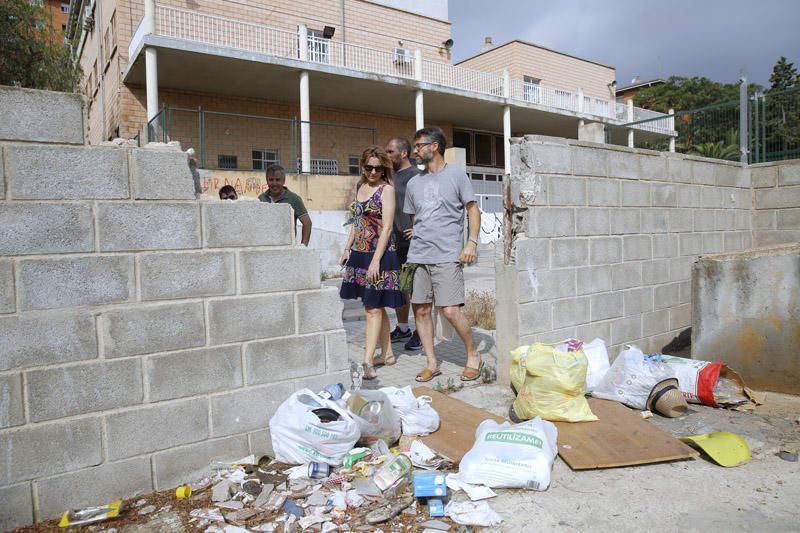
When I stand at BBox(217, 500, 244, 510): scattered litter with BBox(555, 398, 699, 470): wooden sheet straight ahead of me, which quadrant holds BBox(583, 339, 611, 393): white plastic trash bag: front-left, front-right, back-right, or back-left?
front-left

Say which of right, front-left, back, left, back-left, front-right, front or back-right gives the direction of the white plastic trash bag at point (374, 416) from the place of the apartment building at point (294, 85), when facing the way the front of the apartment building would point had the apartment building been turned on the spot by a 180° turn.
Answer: back-left

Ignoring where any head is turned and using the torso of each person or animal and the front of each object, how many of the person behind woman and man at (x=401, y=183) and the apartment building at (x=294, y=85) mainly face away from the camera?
0

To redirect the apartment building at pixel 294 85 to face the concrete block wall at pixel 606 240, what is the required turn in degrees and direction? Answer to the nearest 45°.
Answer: approximately 45° to its right

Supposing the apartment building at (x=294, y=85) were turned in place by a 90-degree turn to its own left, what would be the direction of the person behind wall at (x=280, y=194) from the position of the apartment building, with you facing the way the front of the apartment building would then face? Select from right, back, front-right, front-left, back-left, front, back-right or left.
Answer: back-right

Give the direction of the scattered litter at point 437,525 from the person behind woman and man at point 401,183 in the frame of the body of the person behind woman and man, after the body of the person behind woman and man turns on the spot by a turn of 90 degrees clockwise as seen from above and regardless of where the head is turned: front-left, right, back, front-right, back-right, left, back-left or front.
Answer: back-left

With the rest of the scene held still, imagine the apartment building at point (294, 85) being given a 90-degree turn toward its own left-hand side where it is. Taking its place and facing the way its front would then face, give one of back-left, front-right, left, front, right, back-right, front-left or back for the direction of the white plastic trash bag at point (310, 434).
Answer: back-right

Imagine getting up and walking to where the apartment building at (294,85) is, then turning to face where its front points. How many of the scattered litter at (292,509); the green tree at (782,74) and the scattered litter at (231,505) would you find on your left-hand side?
1

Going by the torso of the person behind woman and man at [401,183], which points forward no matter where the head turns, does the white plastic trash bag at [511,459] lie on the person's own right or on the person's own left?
on the person's own left

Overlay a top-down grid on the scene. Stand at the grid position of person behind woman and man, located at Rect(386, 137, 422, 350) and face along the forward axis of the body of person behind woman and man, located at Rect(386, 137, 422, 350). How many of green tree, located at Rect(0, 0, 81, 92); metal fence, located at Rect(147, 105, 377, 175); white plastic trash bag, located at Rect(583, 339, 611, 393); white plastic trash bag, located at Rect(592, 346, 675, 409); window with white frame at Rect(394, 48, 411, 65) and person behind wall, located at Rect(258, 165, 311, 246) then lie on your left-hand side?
2

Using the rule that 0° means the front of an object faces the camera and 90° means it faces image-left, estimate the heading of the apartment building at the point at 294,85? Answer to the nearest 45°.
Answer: approximately 315°

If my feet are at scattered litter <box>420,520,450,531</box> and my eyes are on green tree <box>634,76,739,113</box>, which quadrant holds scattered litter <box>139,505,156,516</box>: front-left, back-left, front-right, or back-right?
back-left

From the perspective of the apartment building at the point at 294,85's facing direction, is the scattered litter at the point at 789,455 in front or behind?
in front

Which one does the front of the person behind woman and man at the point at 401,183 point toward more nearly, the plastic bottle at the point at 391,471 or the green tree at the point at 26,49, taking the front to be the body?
the plastic bottle

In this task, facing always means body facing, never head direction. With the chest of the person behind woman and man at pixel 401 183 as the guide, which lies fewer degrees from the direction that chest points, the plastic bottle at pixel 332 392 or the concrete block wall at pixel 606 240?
the plastic bottle

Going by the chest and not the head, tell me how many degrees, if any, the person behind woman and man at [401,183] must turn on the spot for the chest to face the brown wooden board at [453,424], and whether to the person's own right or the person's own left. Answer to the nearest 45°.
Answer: approximately 45° to the person's own left

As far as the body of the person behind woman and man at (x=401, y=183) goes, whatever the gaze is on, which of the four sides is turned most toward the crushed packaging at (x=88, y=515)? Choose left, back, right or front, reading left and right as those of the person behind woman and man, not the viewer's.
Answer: front

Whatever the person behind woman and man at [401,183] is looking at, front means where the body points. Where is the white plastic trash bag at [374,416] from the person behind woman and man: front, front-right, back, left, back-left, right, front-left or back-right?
front-left

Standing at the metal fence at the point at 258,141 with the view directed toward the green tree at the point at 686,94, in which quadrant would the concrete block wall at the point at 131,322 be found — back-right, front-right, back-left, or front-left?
back-right

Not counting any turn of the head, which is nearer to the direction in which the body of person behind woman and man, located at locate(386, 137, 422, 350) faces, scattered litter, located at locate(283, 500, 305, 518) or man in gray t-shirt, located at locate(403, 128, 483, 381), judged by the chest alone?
the scattered litter
